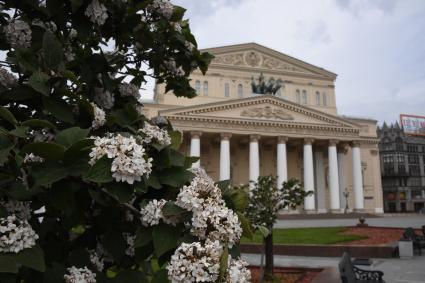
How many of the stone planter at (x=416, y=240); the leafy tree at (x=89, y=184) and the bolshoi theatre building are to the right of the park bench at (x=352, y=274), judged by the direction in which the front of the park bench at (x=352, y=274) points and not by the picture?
1

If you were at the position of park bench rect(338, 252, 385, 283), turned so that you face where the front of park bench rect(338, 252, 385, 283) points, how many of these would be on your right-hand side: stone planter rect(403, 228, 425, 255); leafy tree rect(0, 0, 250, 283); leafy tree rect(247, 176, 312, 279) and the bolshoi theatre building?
1
